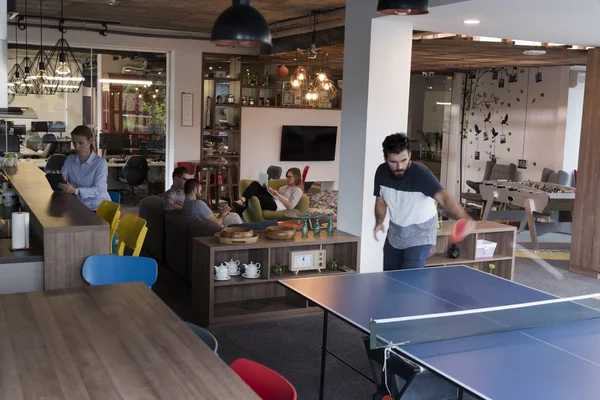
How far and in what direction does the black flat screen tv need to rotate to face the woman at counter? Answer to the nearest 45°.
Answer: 0° — it already faces them

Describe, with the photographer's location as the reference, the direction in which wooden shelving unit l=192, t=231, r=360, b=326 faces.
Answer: facing the viewer and to the right of the viewer

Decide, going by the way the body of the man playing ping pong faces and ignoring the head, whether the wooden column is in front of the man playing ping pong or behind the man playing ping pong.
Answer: behind

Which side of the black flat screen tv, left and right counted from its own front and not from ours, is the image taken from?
front

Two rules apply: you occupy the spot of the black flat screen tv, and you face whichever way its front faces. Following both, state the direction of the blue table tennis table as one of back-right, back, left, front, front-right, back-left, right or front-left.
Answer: front

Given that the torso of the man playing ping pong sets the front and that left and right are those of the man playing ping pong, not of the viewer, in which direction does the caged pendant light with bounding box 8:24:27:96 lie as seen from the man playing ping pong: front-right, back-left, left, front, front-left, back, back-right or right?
back-right

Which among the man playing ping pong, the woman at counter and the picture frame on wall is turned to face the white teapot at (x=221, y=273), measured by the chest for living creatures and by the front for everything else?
the picture frame on wall

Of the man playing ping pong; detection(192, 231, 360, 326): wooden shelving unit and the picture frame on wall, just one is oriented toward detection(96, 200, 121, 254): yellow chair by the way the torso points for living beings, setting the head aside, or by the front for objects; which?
the picture frame on wall

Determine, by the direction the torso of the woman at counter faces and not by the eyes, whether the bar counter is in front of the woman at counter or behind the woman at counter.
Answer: in front

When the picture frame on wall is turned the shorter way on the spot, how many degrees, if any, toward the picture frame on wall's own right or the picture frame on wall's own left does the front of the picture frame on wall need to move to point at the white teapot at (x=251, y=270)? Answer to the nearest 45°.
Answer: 0° — it already faces it

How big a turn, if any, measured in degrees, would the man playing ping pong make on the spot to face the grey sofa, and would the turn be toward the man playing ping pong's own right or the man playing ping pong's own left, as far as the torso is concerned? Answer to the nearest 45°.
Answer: approximately 135° to the man playing ping pong's own right

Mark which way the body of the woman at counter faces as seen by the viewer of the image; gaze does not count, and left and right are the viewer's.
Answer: facing the viewer and to the left of the viewer

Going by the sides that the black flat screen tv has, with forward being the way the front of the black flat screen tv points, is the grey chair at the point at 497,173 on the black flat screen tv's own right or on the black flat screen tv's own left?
on the black flat screen tv's own left

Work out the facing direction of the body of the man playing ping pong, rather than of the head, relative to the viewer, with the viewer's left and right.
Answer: facing the viewer

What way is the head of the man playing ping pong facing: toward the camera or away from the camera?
toward the camera

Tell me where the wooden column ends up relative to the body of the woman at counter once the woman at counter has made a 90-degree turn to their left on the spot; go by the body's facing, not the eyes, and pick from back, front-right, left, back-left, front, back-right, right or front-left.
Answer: front-left

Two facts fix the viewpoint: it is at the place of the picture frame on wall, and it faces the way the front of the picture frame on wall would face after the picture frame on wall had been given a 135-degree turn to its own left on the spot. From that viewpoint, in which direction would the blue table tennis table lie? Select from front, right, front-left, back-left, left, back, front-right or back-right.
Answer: back-right
